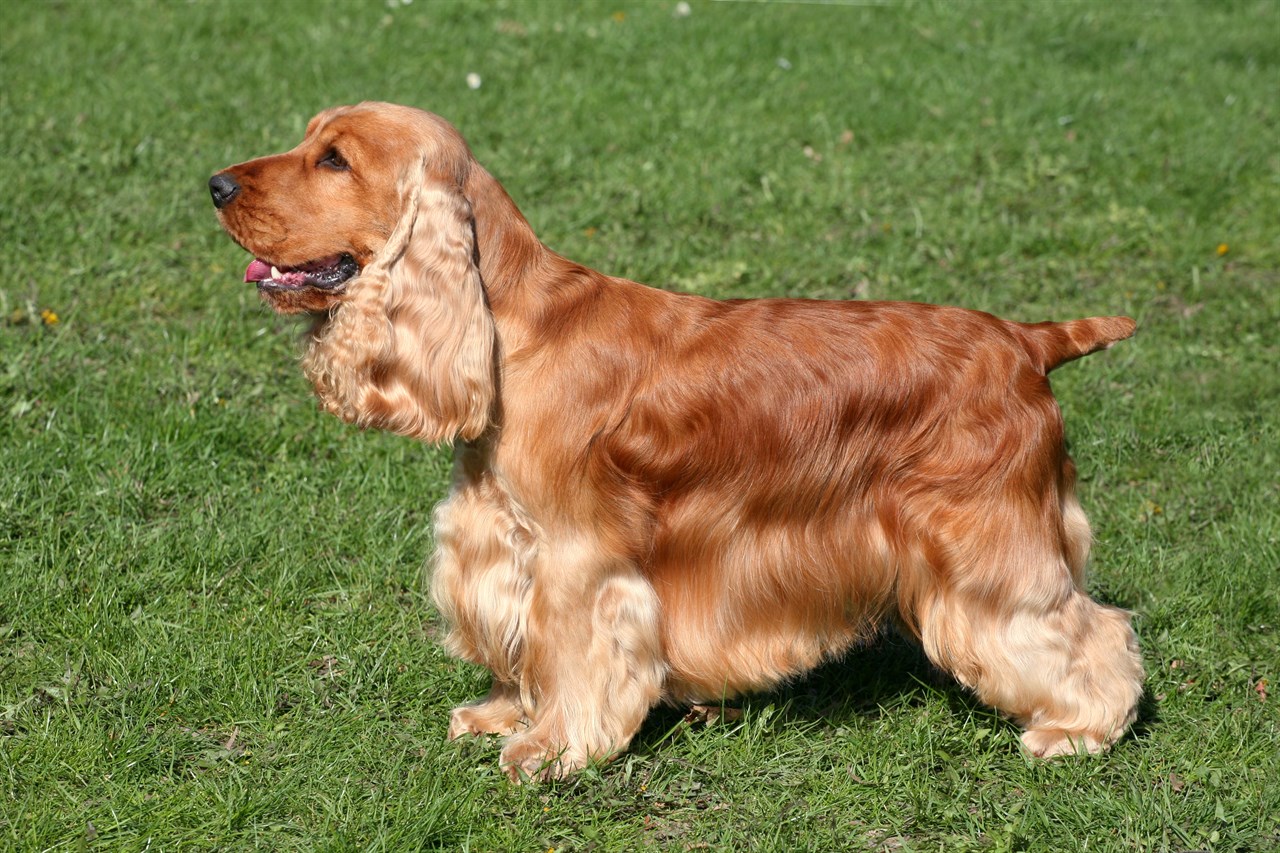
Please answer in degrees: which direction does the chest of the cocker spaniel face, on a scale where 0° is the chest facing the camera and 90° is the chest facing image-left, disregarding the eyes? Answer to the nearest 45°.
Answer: approximately 90°
